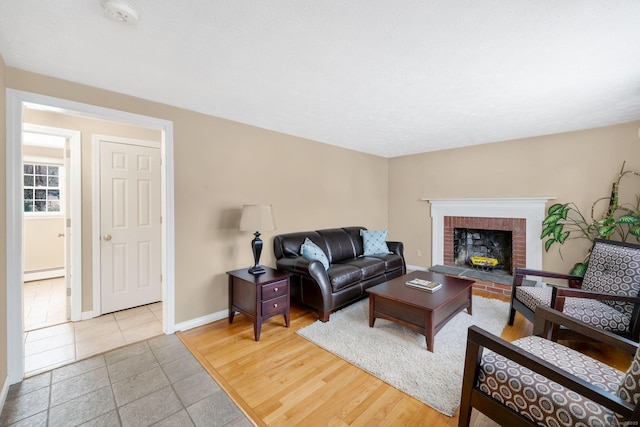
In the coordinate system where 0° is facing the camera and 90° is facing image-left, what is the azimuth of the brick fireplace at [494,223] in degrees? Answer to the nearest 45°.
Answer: approximately 0°

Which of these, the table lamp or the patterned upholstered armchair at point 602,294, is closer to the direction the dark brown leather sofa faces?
the patterned upholstered armchair

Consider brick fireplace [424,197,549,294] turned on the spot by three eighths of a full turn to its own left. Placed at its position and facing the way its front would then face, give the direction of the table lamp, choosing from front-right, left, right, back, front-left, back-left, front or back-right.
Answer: back

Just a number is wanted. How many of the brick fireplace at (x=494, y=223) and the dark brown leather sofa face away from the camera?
0

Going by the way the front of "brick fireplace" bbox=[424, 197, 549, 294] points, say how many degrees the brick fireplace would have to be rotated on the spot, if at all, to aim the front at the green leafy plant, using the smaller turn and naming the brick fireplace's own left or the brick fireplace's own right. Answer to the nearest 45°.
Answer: approximately 90° to the brick fireplace's own left

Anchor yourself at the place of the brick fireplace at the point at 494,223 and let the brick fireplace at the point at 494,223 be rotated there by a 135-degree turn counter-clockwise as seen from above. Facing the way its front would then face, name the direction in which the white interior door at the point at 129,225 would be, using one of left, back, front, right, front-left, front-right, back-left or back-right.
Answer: back

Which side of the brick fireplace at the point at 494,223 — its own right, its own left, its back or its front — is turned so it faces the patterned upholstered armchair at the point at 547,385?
front

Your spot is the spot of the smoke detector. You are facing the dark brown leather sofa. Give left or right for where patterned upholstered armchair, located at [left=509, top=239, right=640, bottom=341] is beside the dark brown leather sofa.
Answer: right

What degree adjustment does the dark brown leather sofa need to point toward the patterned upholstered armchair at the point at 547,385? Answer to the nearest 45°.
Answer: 0° — it already faces it

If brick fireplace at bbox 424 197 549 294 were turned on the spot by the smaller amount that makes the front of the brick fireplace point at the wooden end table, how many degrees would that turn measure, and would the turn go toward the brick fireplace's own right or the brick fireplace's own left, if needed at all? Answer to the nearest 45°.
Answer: approximately 45° to the brick fireplace's own right

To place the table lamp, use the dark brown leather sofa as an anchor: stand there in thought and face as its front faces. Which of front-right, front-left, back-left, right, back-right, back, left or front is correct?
right

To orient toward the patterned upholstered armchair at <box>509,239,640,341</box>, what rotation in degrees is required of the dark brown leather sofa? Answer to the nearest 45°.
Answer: approximately 45° to its left

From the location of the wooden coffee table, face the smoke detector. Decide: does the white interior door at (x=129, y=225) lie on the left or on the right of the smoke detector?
right
